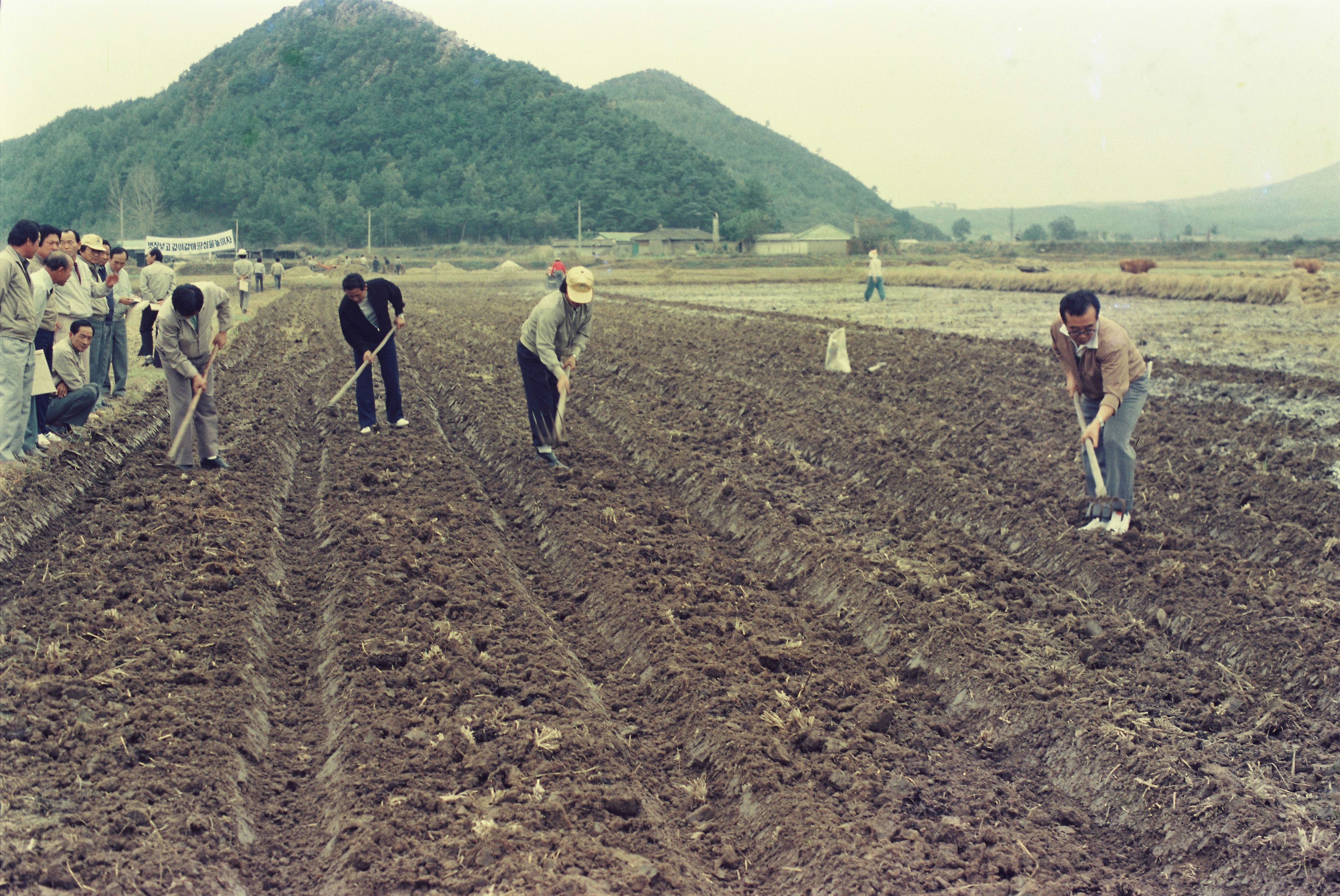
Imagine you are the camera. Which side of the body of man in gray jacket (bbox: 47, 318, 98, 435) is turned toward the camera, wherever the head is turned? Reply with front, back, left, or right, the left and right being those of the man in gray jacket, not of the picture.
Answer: right

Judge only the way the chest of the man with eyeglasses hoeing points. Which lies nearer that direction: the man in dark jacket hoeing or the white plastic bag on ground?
the man in dark jacket hoeing

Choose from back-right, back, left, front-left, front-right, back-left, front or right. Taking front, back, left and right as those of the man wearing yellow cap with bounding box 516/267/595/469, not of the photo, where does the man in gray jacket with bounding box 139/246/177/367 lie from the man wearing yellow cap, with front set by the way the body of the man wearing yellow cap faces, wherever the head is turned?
back

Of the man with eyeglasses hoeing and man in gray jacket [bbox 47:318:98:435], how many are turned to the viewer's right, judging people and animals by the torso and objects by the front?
1

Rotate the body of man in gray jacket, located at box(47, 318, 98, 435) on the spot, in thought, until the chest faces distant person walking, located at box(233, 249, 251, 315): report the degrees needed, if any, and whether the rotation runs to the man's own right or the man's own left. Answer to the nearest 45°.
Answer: approximately 90° to the man's own left

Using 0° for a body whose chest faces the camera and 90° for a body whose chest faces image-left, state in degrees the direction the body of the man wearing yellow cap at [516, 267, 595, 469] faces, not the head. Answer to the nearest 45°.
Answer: approximately 315°
